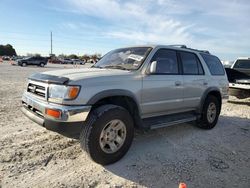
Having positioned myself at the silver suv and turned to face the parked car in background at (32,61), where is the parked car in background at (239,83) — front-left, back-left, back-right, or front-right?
front-right

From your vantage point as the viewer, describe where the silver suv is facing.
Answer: facing the viewer and to the left of the viewer

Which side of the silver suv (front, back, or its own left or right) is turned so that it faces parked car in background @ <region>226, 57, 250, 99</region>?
back

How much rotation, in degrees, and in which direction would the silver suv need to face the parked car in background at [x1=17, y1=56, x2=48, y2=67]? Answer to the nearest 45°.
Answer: approximately 90° to its right
